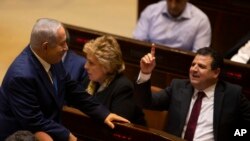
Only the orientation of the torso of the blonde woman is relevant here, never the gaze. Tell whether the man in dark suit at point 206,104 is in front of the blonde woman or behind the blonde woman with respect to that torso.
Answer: behind

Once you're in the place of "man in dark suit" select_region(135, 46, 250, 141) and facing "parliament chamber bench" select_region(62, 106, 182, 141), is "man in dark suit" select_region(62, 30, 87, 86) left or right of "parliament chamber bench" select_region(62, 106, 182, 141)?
right

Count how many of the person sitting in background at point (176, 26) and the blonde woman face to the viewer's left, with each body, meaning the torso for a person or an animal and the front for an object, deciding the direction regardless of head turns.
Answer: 1

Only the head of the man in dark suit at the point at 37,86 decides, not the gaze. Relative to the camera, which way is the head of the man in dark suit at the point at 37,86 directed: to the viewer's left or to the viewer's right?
to the viewer's right

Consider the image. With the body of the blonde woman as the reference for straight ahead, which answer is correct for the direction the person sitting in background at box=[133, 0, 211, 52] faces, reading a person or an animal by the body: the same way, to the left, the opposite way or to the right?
to the left

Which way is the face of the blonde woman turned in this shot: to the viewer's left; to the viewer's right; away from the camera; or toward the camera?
to the viewer's left

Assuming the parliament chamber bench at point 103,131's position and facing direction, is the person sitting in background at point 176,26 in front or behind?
behind

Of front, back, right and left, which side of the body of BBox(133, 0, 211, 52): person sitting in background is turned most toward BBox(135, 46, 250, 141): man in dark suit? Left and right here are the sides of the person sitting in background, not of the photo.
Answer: front

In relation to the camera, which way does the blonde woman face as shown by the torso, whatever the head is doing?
to the viewer's left
